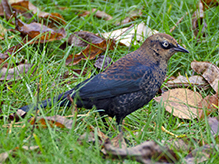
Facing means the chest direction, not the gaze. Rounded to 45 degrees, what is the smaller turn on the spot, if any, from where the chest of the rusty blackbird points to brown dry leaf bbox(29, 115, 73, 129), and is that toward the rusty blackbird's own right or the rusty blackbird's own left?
approximately 135° to the rusty blackbird's own right

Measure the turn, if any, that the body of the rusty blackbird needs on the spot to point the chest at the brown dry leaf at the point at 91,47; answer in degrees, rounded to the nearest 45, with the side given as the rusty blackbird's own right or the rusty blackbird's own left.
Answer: approximately 90° to the rusty blackbird's own left

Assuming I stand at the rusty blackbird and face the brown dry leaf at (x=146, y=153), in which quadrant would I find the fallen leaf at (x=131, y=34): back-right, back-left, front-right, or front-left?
back-left

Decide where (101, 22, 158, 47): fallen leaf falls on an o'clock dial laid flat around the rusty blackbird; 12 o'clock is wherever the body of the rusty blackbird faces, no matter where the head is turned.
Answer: The fallen leaf is roughly at 9 o'clock from the rusty blackbird.

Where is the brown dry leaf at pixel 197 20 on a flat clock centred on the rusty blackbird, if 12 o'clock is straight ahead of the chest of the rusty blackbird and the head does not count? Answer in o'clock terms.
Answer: The brown dry leaf is roughly at 10 o'clock from the rusty blackbird.

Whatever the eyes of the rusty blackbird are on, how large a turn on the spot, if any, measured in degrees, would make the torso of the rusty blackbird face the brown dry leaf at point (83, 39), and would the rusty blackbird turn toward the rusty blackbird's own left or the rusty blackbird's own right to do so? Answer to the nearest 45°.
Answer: approximately 90° to the rusty blackbird's own left

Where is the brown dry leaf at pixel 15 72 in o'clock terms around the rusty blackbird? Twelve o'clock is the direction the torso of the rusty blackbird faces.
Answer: The brown dry leaf is roughly at 7 o'clock from the rusty blackbird.

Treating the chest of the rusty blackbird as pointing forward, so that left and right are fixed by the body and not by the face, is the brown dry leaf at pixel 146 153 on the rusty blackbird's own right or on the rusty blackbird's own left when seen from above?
on the rusty blackbird's own right

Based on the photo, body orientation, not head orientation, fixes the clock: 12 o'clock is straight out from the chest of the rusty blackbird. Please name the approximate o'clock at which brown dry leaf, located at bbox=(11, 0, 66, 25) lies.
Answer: The brown dry leaf is roughly at 8 o'clock from the rusty blackbird.

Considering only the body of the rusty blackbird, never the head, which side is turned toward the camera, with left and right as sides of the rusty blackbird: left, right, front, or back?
right

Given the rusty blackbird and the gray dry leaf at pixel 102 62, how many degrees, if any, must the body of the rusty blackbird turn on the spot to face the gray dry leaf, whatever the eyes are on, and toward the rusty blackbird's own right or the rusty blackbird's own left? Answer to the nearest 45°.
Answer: approximately 90° to the rusty blackbird's own left
